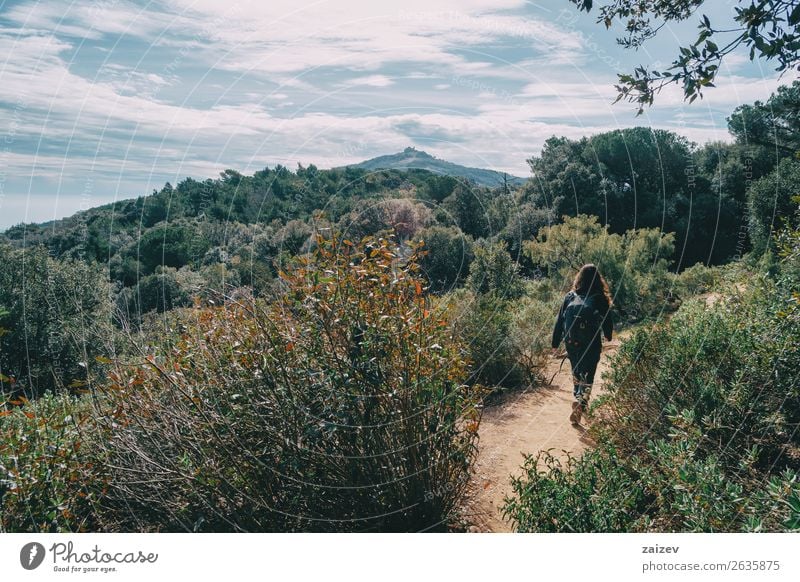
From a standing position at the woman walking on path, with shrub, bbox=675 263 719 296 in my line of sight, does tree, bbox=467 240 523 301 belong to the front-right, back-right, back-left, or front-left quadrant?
front-left

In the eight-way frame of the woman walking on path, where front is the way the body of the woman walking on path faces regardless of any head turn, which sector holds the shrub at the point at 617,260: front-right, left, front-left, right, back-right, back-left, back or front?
front

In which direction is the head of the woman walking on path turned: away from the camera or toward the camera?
away from the camera

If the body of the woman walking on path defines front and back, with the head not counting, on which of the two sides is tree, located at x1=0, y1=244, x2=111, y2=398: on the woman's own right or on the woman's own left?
on the woman's own left

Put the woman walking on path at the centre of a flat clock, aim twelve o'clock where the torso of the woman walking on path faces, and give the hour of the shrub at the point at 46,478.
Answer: The shrub is roughly at 7 o'clock from the woman walking on path.

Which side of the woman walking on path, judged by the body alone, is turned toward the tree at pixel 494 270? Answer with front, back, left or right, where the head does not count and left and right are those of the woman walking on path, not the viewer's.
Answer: front

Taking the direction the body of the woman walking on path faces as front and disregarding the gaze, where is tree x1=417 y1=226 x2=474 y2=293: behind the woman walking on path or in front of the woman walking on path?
in front

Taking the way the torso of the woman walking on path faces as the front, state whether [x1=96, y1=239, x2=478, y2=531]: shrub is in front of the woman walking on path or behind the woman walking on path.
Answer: behind

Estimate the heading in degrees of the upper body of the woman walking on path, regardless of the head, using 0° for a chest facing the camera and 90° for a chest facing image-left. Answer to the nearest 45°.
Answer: approximately 180°

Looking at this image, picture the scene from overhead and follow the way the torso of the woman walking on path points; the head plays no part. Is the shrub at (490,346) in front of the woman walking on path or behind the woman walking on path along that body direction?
in front
